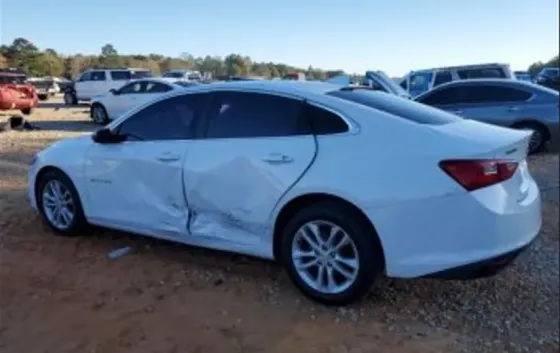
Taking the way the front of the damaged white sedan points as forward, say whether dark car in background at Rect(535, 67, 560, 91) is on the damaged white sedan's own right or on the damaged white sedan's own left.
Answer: on the damaged white sedan's own right

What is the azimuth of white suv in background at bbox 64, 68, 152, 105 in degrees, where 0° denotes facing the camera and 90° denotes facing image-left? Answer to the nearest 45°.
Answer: approximately 90°

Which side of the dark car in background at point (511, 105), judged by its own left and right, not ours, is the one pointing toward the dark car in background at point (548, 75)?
right

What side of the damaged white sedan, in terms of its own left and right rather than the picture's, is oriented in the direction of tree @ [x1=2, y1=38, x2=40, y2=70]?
front

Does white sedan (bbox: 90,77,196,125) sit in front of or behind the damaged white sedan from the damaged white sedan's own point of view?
in front

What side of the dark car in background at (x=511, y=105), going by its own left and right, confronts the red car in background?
front

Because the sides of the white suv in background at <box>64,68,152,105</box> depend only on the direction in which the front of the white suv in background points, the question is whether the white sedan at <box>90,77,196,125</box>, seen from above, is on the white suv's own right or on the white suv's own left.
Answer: on the white suv's own left

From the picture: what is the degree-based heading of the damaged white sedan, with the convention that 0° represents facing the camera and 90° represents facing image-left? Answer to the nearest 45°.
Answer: approximately 135°
